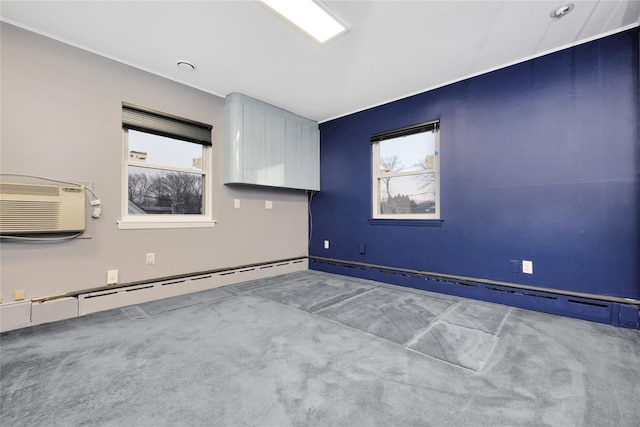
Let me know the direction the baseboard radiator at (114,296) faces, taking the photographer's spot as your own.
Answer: facing the viewer and to the right of the viewer

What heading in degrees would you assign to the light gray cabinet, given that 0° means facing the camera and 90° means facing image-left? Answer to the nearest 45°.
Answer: approximately 315°

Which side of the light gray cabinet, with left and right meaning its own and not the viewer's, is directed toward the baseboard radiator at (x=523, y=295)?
front

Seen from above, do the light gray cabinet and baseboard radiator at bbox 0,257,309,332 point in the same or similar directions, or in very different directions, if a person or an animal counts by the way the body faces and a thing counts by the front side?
same or similar directions

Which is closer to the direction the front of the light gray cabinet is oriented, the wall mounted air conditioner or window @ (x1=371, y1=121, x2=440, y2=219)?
the window

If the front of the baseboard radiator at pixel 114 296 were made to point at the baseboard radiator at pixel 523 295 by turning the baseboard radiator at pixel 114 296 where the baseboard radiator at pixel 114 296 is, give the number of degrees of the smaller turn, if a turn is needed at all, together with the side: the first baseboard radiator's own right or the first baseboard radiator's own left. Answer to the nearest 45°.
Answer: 0° — it already faces it

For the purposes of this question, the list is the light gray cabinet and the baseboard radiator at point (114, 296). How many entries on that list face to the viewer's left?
0

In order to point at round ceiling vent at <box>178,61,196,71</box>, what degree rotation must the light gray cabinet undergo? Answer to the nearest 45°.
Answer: approximately 90° to its right

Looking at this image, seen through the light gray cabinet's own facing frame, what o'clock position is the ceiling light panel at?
The ceiling light panel is roughly at 1 o'clock from the light gray cabinet.
